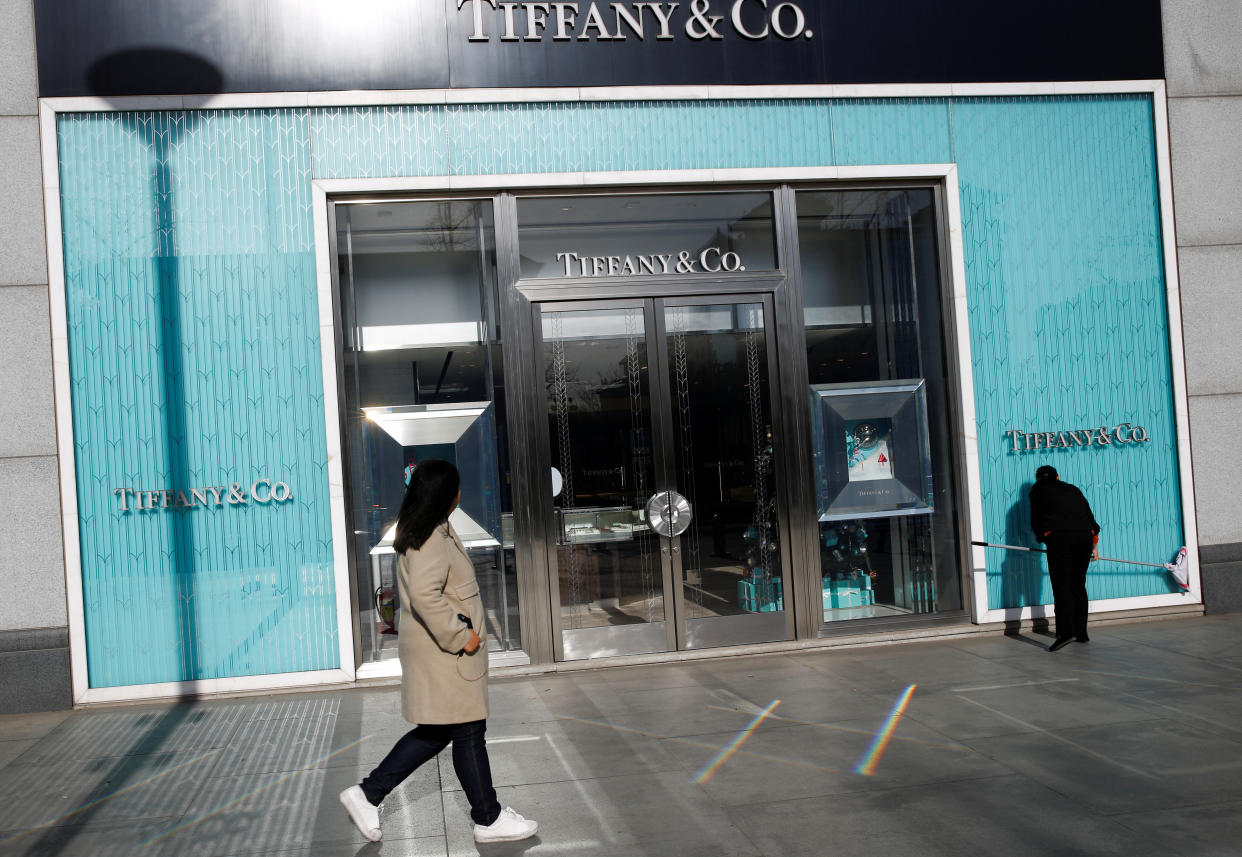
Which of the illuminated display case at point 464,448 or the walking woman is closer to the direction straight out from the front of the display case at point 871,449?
the walking woman

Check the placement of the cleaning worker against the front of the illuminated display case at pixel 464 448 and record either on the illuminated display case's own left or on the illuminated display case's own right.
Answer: on the illuminated display case's own left

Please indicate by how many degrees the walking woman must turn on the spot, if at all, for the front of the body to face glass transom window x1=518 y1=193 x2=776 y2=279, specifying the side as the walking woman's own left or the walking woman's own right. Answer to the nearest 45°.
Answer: approximately 45° to the walking woman's own left

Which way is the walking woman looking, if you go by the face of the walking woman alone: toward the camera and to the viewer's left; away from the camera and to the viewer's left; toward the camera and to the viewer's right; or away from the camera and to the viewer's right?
away from the camera and to the viewer's right

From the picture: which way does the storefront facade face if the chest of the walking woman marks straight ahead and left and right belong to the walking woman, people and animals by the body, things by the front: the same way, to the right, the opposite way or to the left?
to the right

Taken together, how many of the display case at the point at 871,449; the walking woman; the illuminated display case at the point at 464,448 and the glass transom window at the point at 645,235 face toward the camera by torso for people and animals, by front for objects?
3

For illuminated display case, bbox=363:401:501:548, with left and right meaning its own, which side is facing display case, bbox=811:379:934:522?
left

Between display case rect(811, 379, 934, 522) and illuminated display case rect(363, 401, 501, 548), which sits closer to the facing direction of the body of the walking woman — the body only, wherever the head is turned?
the display case

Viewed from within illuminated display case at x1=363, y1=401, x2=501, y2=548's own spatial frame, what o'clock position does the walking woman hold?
The walking woman is roughly at 12 o'clock from the illuminated display case.

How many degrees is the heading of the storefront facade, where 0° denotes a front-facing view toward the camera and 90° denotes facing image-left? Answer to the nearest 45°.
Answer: approximately 0°

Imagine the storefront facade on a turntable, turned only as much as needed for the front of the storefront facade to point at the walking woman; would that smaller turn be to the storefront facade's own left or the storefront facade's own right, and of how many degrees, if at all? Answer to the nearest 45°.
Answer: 0° — it already faces them
